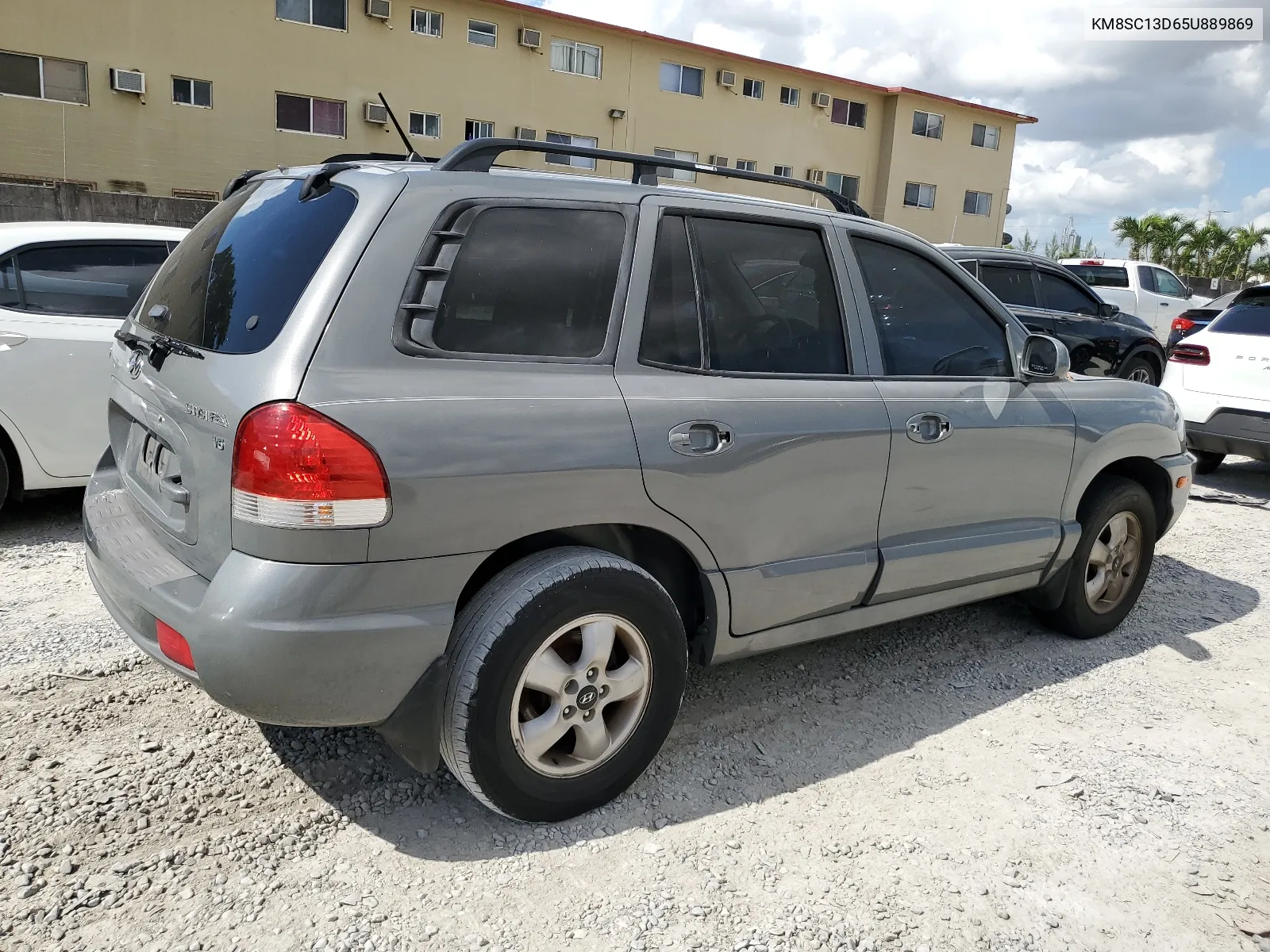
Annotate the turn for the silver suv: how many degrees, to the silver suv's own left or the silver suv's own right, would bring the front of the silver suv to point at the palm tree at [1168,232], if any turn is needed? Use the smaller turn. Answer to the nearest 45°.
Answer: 0° — it already faces it

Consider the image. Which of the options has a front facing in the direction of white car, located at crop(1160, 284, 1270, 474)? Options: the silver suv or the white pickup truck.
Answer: the silver suv

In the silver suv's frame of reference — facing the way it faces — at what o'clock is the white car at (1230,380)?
The white car is roughly at 12 o'clock from the silver suv.

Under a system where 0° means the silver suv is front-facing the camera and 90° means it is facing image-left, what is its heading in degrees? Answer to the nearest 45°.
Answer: approximately 225°

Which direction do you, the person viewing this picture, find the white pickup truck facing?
facing away from the viewer and to the right of the viewer

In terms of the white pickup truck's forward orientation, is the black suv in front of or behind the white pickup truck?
behind

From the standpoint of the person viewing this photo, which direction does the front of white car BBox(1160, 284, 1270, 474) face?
facing away from the viewer and to the right of the viewer

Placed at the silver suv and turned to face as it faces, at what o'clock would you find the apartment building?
The apartment building is roughly at 10 o'clock from the silver suv.
